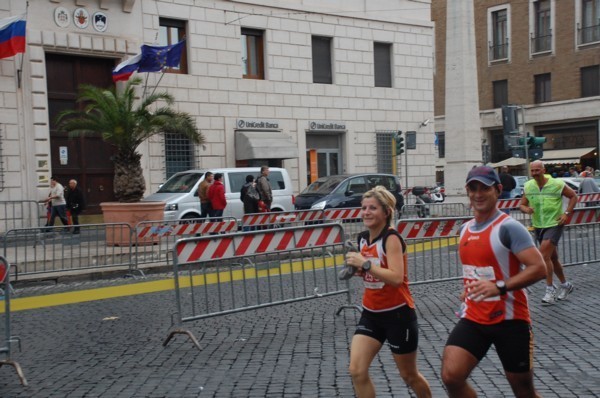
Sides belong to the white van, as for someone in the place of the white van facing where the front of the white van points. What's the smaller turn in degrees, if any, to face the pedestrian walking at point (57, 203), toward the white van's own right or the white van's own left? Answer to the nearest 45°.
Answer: approximately 45° to the white van's own right

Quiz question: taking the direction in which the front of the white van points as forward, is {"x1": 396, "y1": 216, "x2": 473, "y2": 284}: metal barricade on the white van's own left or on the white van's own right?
on the white van's own left

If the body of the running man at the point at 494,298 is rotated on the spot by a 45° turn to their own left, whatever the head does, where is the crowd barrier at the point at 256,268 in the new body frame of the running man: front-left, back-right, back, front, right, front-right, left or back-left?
back-right

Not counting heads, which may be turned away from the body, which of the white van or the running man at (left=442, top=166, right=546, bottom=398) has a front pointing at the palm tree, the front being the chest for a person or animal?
the white van

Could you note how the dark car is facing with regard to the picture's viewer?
facing the viewer and to the left of the viewer

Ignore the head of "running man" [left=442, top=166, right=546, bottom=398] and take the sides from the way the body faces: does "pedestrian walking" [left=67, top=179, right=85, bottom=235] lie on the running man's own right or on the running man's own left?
on the running man's own right

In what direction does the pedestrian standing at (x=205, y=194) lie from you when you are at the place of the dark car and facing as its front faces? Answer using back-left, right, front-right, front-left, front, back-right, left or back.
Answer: front

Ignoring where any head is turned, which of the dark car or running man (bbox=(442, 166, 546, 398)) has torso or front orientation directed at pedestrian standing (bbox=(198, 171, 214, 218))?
the dark car

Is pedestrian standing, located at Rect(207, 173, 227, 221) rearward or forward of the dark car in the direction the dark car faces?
forward

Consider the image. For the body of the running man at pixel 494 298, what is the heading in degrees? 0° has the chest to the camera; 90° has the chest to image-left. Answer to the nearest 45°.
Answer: approximately 45°

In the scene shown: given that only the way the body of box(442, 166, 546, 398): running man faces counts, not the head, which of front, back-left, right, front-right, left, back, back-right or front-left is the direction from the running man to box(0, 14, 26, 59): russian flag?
right

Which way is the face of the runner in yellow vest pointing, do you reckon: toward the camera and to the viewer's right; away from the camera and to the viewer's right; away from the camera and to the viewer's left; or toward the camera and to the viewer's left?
toward the camera and to the viewer's left

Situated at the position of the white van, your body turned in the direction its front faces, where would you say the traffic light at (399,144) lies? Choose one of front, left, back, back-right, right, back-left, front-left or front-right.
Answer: back
